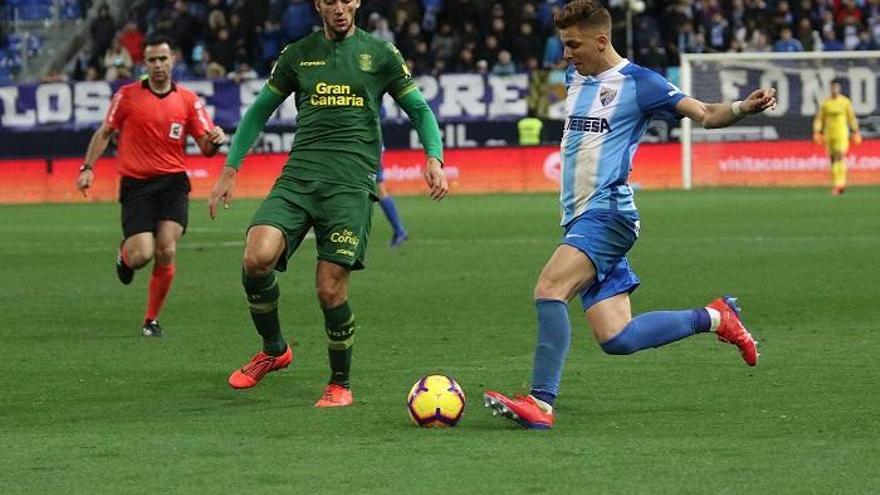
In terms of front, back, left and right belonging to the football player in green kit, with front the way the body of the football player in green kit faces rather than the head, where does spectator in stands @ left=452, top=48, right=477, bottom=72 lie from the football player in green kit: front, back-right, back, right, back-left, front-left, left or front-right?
back

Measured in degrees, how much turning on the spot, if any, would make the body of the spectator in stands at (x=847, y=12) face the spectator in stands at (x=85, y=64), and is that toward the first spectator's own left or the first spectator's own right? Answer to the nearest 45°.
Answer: approximately 90° to the first spectator's own right

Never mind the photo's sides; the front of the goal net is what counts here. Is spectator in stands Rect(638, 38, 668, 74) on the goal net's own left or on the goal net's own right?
on the goal net's own right

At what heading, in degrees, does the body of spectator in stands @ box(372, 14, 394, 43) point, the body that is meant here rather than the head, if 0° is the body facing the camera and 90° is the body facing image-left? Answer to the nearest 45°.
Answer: approximately 0°

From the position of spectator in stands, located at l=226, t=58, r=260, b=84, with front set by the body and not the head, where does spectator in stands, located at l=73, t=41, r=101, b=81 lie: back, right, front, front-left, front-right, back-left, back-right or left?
back-right

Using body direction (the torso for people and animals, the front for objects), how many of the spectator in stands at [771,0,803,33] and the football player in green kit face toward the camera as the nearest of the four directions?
2

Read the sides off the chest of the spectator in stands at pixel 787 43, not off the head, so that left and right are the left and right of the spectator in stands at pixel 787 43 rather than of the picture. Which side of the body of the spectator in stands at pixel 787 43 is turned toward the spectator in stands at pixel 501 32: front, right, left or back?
right

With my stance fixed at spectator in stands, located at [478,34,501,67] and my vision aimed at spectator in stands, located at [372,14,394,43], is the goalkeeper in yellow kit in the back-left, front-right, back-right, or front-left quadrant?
back-left

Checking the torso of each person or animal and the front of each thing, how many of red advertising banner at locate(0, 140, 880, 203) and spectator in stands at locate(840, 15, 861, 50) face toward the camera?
2
